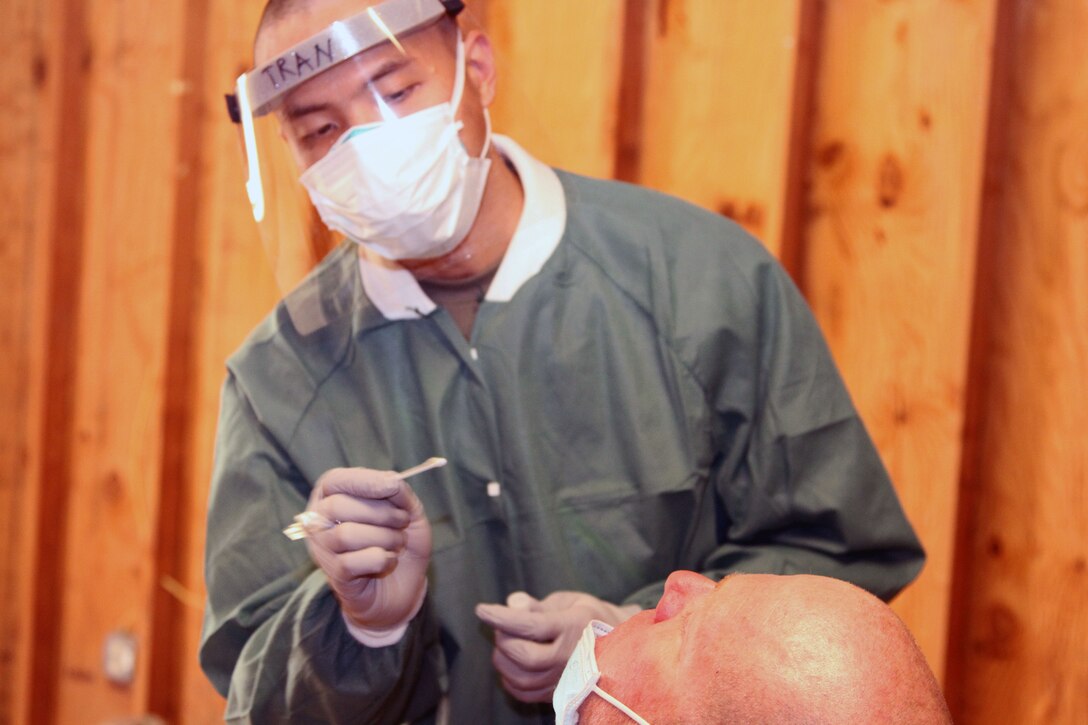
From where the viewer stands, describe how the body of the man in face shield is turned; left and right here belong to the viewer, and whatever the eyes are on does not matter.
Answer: facing the viewer

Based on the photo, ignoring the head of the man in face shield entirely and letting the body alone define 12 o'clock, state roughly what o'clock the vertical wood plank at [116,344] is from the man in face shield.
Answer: The vertical wood plank is roughly at 5 o'clock from the man in face shield.

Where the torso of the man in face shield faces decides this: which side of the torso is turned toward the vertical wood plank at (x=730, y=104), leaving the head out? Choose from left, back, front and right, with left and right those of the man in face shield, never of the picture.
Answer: back

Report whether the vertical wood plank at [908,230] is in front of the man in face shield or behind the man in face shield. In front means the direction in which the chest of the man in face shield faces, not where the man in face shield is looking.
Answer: behind

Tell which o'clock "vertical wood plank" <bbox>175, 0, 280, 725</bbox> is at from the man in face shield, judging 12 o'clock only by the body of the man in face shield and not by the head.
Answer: The vertical wood plank is roughly at 5 o'clock from the man in face shield.

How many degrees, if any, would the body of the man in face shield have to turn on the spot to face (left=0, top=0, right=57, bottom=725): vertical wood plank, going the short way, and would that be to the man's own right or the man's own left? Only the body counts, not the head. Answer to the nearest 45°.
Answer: approximately 135° to the man's own right

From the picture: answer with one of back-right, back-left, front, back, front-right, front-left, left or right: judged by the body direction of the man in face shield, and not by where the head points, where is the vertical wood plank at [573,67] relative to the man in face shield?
back

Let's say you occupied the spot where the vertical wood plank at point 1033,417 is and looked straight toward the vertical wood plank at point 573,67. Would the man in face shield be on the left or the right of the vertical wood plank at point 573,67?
left
